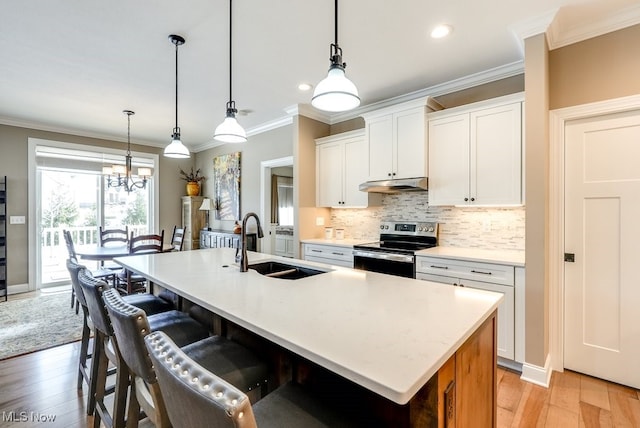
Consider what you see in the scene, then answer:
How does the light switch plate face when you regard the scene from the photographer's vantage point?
facing the viewer

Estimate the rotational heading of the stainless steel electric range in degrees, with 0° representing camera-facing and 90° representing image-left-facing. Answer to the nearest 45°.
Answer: approximately 45°

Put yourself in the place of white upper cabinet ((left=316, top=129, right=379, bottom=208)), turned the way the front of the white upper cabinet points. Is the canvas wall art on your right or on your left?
on your right

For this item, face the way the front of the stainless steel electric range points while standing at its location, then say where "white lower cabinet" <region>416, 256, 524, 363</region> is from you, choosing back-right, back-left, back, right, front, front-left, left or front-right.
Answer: left

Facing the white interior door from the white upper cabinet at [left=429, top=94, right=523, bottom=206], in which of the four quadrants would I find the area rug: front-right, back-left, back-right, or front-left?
back-right

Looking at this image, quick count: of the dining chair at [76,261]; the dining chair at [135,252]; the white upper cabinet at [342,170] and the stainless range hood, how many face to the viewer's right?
1

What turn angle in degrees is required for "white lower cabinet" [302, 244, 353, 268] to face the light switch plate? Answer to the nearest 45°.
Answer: approximately 45° to its right

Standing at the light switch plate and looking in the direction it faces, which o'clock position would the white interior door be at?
The white interior door is roughly at 11 o'clock from the light switch plate.

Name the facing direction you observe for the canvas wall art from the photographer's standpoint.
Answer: facing the viewer and to the left of the viewer

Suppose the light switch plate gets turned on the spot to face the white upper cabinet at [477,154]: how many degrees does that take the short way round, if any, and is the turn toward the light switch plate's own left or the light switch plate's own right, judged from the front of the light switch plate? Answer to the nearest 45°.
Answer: approximately 45° to the light switch plate's own left

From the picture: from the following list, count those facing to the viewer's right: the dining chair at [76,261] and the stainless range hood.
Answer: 1

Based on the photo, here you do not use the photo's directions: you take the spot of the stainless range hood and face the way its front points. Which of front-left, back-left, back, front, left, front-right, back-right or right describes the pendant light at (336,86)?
front-left

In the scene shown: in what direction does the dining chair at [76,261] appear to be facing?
to the viewer's right
